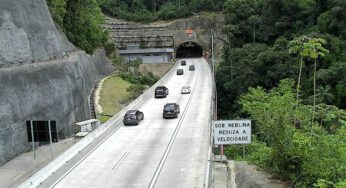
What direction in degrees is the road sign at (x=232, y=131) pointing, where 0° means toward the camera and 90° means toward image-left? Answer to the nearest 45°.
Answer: approximately 0°

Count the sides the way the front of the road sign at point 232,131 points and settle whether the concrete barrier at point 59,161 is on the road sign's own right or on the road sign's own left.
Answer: on the road sign's own right

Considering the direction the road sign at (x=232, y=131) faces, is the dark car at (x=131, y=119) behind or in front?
behind

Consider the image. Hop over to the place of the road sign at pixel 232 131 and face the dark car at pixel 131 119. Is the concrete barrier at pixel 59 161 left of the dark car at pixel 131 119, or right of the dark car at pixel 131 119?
left
